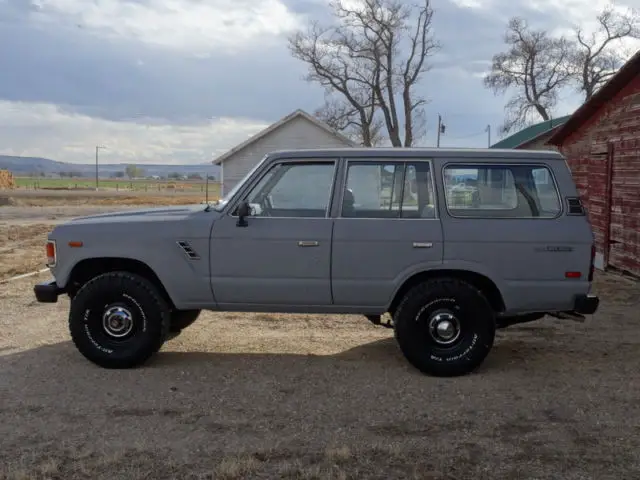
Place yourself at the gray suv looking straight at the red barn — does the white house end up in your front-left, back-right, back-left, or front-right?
front-left

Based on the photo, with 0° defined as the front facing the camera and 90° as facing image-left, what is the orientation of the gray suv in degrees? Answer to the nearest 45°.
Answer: approximately 90°

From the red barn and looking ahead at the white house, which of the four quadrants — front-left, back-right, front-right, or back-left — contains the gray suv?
back-left

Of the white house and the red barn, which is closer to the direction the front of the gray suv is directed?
the white house

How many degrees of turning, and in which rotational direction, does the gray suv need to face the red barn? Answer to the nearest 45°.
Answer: approximately 135° to its right

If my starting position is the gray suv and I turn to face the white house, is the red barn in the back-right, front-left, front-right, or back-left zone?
front-right

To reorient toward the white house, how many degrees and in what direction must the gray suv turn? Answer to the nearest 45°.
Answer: approximately 90° to its right
